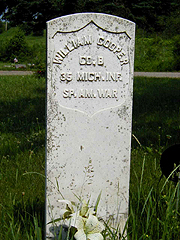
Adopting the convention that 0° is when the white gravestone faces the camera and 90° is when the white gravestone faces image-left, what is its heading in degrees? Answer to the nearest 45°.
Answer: approximately 0°
